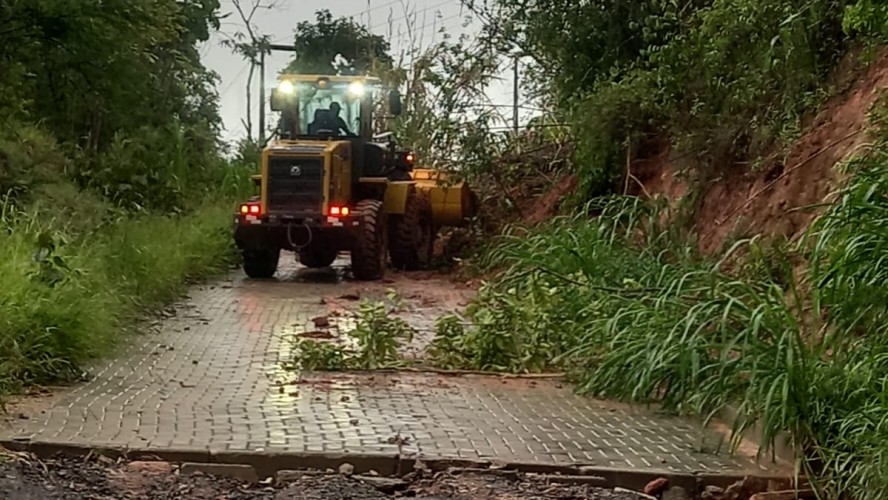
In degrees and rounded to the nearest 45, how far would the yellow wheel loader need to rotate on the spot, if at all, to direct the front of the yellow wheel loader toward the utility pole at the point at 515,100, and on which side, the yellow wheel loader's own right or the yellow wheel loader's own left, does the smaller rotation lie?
approximately 45° to the yellow wheel loader's own right

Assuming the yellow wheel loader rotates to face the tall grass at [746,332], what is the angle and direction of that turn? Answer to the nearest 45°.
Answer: approximately 135° to its right

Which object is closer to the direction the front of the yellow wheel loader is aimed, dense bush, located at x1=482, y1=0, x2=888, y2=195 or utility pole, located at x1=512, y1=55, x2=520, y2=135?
the utility pole

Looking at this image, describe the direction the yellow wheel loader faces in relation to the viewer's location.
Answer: facing away from the viewer and to the right of the viewer

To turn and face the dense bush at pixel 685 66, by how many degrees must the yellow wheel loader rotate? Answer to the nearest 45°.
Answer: approximately 90° to its right

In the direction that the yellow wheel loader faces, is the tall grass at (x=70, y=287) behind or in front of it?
behind

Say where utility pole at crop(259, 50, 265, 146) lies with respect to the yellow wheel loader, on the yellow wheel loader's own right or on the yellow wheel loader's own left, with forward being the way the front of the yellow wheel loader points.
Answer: on the yellow wheel loader's own left

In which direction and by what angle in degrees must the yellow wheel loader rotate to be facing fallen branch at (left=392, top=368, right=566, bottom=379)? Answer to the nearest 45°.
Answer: approximately 135° to its right
